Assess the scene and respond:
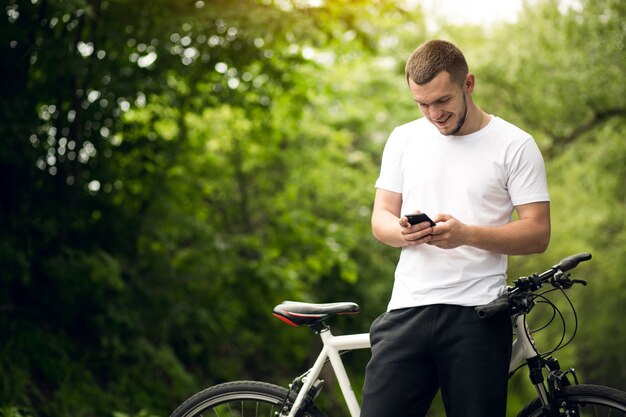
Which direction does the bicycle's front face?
to the viewer's right

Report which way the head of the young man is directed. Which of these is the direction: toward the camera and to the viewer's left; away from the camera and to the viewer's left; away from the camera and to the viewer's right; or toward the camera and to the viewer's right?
toward the camera and to the viewer's left
